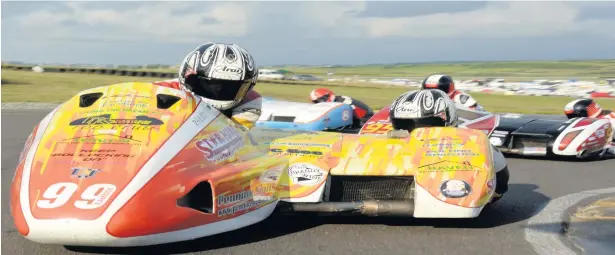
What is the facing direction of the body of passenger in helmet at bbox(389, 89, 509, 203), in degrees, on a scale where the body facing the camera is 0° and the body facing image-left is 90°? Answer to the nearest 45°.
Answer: approximately 45°

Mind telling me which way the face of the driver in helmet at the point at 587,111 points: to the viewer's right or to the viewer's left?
to the viewer's left

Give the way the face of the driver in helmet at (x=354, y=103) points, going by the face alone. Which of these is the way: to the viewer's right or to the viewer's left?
to the viewer's left

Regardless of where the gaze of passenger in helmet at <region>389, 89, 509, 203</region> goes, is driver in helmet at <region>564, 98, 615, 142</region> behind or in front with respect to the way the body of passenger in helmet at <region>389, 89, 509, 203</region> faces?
behind

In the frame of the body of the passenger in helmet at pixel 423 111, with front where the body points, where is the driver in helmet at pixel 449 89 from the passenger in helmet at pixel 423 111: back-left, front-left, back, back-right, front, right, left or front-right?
back-right

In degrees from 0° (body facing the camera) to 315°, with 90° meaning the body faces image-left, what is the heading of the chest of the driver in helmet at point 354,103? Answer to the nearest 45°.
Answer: approximately 45°

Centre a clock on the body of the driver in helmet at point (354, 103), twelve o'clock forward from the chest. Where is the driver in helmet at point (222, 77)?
the driver in helmet at point (222, 77) is roughly at 11 o'clock from the driver in helmet at point (354, 103).

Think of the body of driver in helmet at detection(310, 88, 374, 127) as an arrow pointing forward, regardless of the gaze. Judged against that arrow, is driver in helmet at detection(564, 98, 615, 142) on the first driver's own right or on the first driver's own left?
on the first driver's own left

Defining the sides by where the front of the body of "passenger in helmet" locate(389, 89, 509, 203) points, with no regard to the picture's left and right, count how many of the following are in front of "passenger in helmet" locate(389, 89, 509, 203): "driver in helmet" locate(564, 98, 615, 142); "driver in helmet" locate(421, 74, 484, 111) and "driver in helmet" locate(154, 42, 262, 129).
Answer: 1

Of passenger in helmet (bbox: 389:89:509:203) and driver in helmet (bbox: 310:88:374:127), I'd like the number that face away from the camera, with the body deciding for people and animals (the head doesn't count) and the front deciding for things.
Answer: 0
